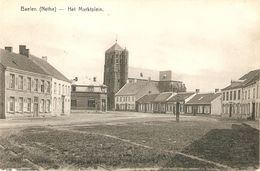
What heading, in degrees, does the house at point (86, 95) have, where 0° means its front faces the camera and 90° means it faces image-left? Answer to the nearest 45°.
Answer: approximately 0°

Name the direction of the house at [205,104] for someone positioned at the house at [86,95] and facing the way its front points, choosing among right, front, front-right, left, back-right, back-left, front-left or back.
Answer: front-left

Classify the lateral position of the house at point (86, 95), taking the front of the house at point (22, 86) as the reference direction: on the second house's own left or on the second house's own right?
on the second house's own left

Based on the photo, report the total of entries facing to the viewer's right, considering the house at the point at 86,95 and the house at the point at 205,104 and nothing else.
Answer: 0

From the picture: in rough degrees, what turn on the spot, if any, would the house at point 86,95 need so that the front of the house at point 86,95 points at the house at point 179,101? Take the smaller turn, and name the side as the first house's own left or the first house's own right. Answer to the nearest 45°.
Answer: approximately 90° to the first house's own left

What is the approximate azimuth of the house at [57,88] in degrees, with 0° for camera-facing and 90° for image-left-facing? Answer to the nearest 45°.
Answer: approximately 315°

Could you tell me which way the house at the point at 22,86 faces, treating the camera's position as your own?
facing the viewer and to the right of the viewer
